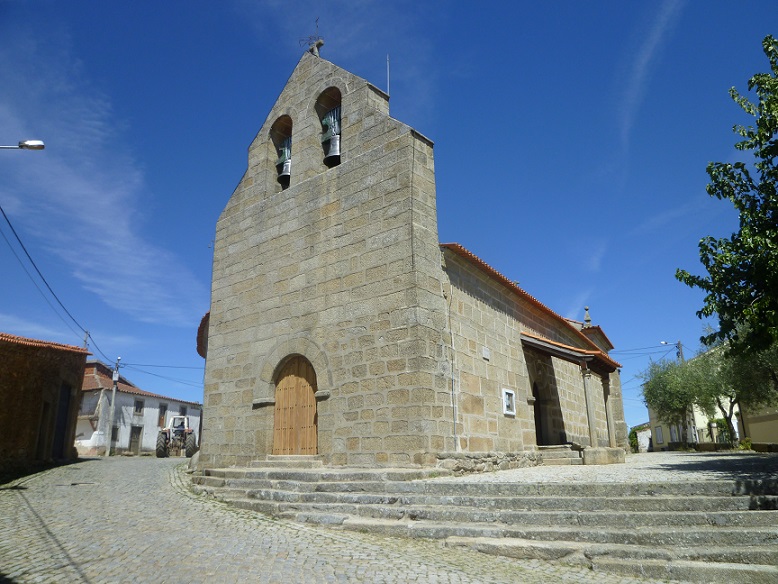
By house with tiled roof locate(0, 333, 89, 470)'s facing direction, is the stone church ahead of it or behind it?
ahead

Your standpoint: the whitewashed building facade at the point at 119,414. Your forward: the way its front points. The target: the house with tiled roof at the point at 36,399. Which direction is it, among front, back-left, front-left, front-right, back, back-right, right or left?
front-right

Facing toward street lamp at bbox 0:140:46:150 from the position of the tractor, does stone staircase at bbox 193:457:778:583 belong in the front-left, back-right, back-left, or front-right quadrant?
front-left

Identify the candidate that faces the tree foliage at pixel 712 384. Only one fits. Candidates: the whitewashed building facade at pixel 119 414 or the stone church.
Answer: the whitewashed building facade

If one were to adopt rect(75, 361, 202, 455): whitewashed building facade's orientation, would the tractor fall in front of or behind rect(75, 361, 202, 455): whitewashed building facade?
in front

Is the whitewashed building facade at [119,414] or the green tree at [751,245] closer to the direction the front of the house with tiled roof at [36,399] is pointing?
the green tree

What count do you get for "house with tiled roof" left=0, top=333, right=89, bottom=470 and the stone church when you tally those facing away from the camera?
0

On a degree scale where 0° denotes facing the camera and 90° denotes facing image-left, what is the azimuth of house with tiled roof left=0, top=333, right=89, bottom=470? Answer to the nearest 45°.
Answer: approximately 315°

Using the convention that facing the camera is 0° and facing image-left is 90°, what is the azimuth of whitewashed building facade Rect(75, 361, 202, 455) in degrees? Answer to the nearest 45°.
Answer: approximately 315°

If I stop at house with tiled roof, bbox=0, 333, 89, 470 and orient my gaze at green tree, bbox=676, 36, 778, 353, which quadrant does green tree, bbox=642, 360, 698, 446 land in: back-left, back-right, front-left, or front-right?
front-left
